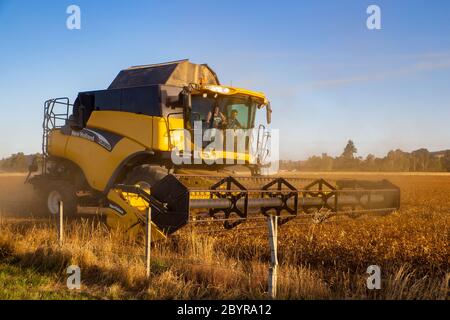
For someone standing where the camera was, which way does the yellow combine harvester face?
facing the viewer and to the right of the viewer
